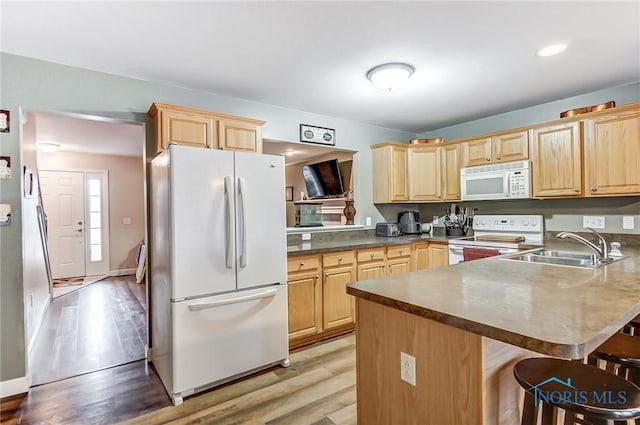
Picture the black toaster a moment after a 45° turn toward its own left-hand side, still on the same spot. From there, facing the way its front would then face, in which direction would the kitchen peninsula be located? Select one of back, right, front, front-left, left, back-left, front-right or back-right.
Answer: right

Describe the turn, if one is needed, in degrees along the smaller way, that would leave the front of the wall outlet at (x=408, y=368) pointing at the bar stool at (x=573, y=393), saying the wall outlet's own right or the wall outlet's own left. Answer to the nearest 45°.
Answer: approximately 135° to the wall outlet's own left

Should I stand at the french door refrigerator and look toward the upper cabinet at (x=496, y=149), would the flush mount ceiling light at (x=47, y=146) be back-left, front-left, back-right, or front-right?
back-left

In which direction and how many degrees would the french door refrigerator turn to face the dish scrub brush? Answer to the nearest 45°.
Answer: approximately 45° to its left

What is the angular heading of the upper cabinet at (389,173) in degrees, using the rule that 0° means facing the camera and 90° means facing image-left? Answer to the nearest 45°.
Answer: approximately 315°

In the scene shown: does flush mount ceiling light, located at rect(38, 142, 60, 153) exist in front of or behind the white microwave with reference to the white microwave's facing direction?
in front

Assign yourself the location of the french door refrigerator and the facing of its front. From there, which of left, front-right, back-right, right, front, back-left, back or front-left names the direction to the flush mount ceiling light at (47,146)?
back

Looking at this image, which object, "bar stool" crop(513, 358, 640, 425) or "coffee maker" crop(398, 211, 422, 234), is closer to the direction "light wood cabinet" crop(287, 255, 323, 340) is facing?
the bar stool

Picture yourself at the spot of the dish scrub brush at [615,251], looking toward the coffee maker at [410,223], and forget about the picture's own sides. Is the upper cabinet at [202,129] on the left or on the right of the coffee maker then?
left

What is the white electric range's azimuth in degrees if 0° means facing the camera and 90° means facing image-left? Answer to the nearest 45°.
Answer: approximately 45°

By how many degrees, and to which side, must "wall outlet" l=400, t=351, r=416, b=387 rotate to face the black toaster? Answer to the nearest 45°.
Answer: approximately 135° to its right

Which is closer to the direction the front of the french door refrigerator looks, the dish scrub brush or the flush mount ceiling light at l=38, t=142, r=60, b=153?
the dish scrub brush

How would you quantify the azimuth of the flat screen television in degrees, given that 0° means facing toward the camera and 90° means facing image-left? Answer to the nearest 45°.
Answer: approximately 45°

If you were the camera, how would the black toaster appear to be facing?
facing the viewer and to the right of the viewer
